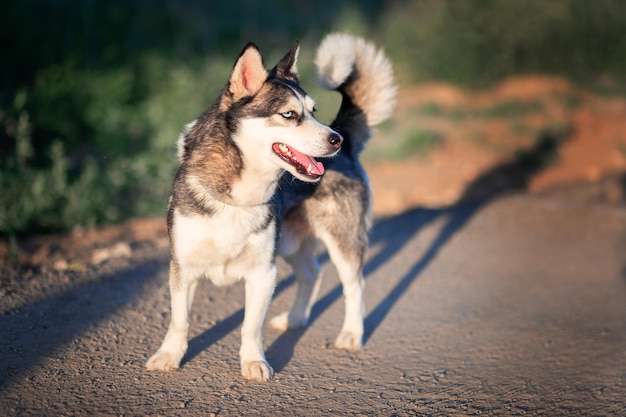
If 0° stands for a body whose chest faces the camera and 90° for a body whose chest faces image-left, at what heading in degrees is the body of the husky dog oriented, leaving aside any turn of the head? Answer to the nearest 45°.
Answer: approximately 45°
